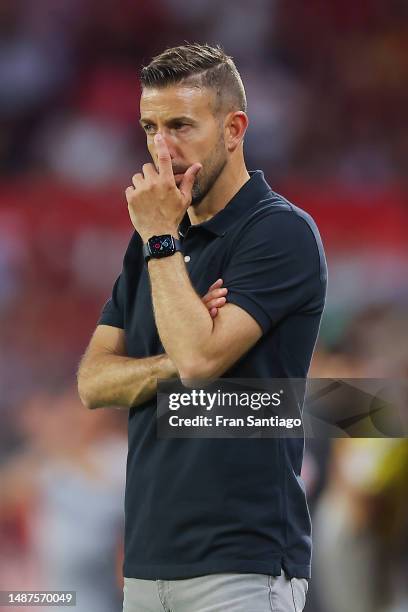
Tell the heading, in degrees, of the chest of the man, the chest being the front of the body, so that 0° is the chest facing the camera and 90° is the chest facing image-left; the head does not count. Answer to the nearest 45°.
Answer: approximately 45°
